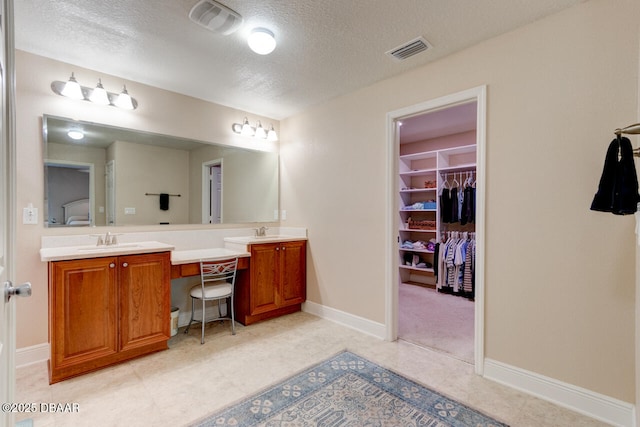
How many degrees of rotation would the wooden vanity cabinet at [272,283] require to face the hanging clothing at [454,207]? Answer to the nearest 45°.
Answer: approximately 45° to its left

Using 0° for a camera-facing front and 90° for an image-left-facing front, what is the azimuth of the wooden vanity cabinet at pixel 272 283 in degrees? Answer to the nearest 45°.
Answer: approximately 315°

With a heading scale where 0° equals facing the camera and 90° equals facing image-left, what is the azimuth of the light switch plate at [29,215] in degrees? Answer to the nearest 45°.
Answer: approximately 0°

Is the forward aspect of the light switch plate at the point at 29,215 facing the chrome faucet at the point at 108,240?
no

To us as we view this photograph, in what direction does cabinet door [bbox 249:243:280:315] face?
facing the viewer and to the right of the viewer

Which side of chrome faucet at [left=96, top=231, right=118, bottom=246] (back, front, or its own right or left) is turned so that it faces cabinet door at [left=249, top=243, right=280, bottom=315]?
left

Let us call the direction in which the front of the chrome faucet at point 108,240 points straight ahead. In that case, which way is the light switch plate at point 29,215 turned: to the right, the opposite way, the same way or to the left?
the same way

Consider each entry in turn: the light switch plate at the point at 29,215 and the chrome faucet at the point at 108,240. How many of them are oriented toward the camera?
2

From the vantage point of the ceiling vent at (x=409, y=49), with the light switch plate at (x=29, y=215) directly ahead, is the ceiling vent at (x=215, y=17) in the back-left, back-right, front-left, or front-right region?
front-left

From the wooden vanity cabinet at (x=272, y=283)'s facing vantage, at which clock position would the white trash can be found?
The white trash can is roughly at 4 o'clock from the wooden vanity cabinet.

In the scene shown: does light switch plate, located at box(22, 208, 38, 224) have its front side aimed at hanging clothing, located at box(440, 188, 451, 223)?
no

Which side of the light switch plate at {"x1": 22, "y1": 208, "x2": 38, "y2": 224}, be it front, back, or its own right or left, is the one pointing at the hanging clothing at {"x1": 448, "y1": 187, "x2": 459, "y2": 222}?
left

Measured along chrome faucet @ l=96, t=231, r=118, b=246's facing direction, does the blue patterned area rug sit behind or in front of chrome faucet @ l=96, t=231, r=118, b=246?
in front

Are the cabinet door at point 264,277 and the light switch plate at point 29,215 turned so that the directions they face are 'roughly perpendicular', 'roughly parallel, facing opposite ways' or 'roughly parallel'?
roughly parallel

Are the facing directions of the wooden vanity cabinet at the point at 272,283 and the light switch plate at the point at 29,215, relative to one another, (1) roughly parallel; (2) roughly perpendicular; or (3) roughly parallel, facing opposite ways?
roughly parallel

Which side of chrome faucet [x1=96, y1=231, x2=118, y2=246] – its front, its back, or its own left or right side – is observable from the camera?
front
